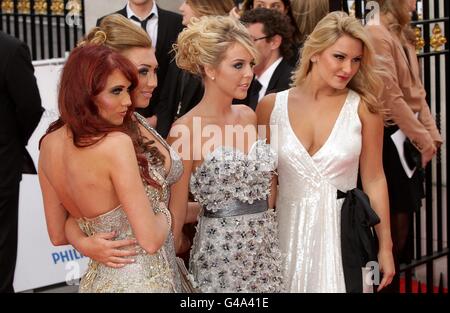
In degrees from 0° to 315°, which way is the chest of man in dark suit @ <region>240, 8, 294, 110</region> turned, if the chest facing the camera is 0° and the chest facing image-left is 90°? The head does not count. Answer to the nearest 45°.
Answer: approximately 45°

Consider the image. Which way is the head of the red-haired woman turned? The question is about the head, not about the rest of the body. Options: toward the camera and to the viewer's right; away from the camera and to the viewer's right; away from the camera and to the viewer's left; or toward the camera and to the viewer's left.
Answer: toward the camera and to the viewer's right

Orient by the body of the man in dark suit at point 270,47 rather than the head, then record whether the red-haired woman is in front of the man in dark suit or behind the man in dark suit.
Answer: in front

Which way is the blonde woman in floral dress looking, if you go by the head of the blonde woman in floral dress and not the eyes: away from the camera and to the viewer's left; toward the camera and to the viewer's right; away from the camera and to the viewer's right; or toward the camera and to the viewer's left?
toward the camera and to the viewer's right

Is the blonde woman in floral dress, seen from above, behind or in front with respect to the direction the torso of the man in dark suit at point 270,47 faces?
in front

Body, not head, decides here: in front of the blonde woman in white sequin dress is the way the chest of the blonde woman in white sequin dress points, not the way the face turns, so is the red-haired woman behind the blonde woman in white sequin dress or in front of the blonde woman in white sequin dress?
in front
